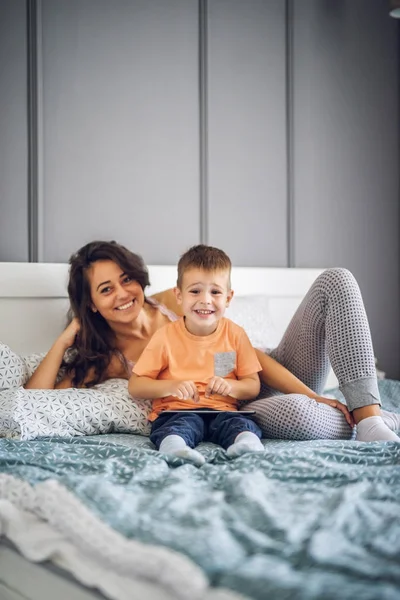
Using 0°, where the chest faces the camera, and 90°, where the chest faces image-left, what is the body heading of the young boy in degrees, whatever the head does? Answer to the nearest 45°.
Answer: approximately 0°

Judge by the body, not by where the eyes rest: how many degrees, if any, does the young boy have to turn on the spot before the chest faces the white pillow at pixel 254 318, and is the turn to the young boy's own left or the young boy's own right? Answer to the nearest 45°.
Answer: approximately 180°
